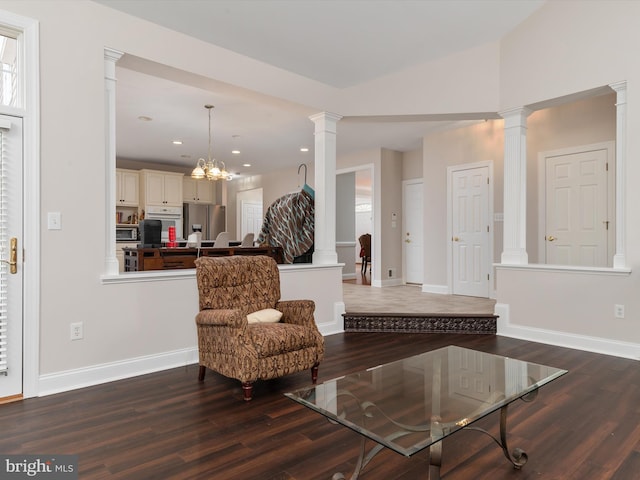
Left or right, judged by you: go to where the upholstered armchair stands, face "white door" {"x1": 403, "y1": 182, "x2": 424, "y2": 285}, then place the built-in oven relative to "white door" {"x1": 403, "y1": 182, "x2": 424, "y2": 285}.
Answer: left

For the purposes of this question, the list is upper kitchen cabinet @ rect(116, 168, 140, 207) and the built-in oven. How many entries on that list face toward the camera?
2

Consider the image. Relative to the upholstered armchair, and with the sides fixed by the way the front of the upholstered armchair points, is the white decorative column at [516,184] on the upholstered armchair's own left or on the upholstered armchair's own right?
on the upholstered armchair's own left

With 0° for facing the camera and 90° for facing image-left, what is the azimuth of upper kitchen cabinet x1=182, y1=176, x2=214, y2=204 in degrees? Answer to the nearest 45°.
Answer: approximately 0°

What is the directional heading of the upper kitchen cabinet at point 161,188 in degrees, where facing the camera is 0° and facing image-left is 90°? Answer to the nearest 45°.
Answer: approximately 0°

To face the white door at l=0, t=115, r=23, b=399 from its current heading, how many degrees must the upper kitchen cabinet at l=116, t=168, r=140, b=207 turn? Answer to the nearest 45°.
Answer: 0° — it already faces it
